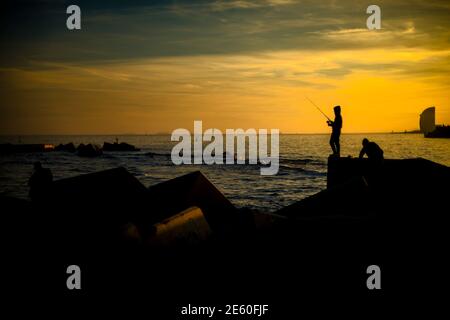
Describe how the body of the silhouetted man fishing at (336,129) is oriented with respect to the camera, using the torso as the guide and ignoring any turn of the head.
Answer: to the viewer's left

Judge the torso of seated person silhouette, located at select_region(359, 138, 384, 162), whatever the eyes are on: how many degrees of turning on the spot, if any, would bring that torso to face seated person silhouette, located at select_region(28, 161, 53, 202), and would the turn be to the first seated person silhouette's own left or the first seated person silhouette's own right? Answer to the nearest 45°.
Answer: approximately 45° to the first seated person silhouette's own left

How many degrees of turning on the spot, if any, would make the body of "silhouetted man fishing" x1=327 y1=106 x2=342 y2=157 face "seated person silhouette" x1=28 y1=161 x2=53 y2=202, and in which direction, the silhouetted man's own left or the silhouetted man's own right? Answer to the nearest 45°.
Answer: approximately 45° to the silhouetted man's own left
